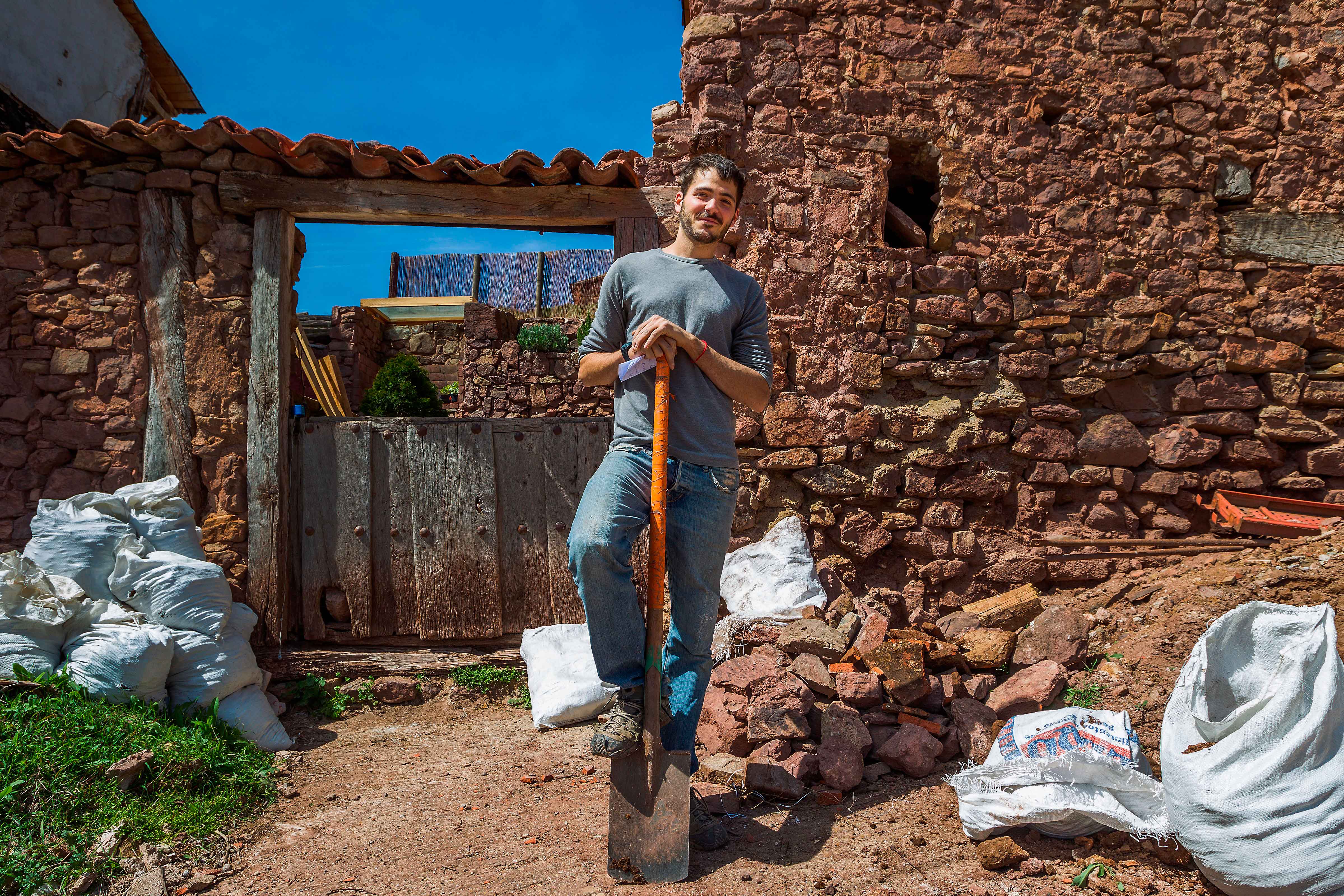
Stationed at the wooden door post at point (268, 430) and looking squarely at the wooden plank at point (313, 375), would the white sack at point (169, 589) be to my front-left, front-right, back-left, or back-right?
back-left

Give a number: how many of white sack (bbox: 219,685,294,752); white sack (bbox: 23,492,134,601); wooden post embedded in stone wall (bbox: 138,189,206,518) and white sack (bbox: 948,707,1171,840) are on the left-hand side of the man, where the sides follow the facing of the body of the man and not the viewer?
1

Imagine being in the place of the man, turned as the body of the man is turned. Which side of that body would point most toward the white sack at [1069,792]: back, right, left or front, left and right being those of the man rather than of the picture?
left

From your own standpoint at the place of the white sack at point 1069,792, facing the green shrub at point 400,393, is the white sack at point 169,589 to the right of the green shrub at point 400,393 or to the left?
left

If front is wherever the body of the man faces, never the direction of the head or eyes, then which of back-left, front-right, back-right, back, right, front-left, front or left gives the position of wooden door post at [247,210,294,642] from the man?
back-right

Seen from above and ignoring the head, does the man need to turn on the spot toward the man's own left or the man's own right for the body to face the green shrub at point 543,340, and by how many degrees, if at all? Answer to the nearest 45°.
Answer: approximately 180°

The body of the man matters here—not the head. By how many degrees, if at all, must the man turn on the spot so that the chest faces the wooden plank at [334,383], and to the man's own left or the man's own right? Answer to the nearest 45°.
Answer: approximately 135° to the man's own right

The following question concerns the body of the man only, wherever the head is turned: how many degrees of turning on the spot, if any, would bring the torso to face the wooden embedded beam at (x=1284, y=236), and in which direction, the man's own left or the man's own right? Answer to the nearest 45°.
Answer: approximately 135° to the man's own left

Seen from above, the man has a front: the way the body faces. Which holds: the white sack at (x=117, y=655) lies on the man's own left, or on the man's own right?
on the man's own right

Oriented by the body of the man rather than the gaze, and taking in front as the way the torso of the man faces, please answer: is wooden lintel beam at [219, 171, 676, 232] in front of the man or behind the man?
behind

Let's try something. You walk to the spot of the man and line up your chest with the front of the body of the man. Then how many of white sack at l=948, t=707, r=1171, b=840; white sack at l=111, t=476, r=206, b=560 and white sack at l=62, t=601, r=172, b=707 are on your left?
1

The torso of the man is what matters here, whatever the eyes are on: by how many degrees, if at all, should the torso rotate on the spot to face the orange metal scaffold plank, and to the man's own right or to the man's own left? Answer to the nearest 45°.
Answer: approximately 135° to the man's own left

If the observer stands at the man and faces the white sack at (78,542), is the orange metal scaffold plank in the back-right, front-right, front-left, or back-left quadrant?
back-right

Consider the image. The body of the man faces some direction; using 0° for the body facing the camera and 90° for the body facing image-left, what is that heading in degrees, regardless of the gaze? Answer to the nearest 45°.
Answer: approximately 0°

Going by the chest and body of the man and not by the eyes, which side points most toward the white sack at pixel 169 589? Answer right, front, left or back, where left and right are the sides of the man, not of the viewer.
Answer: right

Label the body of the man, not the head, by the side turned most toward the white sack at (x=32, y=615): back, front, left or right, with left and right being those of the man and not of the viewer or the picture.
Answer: right
